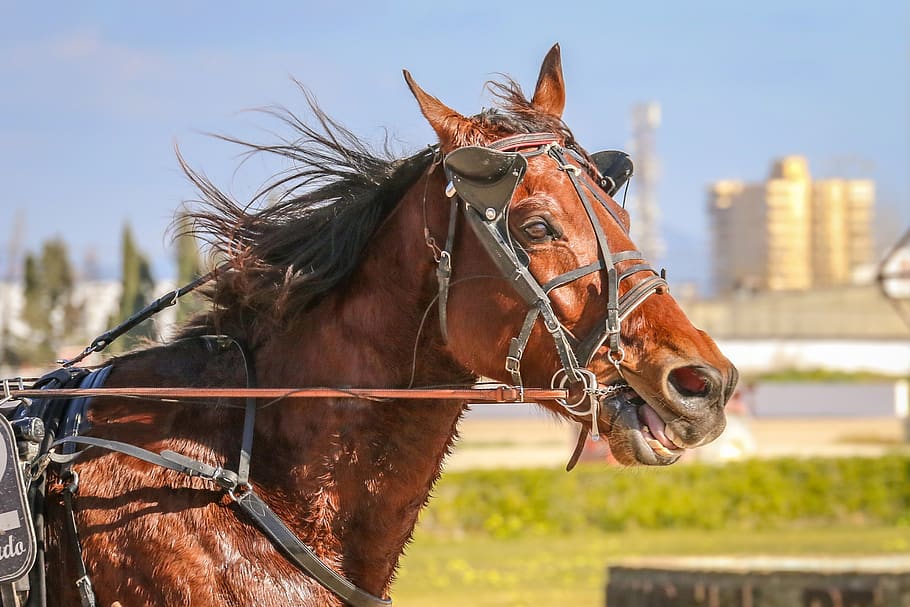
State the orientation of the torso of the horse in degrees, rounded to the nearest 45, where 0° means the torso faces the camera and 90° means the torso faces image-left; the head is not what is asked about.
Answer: approximately 270°

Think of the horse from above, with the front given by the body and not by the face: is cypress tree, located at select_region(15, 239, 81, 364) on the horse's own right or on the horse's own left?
on the horse's own left

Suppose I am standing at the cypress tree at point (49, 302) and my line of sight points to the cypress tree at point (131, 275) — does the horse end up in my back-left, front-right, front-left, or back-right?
front-right

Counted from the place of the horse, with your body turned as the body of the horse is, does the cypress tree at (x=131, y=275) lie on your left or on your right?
on your left
